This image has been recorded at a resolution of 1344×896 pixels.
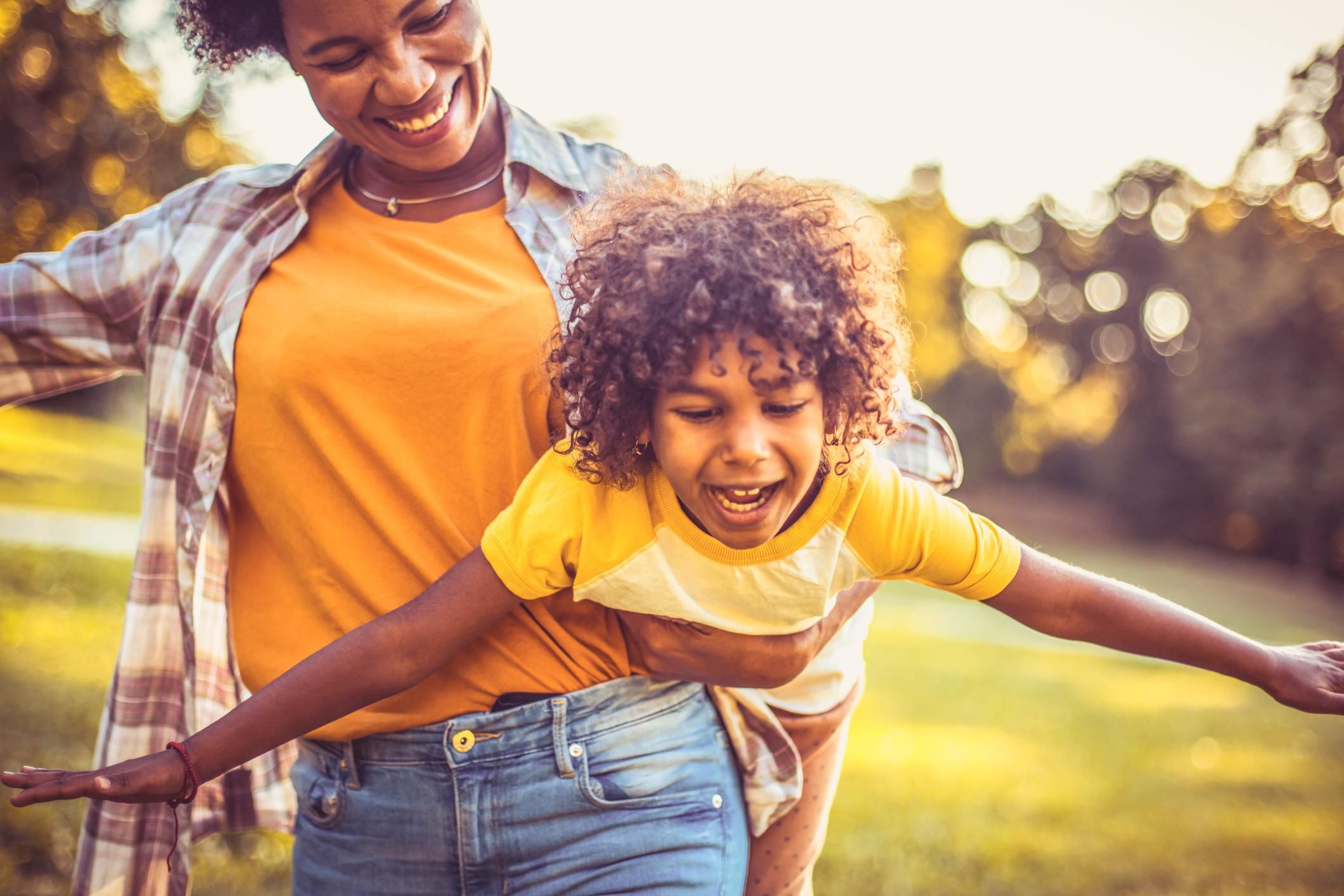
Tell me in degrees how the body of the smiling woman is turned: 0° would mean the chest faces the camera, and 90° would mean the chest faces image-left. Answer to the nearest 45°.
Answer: approximately 0°
